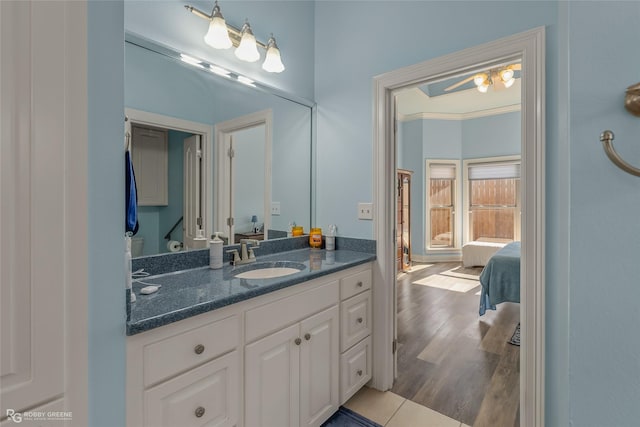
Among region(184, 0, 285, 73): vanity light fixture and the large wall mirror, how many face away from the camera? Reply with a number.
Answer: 0

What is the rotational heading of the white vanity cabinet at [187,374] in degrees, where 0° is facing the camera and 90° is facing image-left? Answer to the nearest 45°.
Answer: approximately 315°

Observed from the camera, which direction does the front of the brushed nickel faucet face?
facing the viewer and to the right of the viewer

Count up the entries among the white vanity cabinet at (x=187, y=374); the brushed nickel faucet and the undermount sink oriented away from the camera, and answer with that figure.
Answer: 0

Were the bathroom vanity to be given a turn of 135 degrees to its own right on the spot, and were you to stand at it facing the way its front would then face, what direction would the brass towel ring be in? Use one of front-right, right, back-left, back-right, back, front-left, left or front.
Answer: back-left

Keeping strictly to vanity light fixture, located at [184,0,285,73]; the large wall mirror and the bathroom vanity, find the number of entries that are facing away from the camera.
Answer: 0

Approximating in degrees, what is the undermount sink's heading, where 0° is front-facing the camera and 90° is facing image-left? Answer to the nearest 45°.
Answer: approximately 315°
